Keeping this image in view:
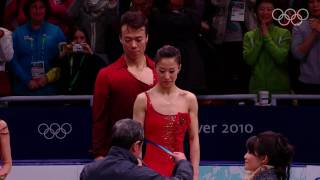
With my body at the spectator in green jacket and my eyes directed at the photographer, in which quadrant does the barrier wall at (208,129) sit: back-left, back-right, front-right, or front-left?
front-left

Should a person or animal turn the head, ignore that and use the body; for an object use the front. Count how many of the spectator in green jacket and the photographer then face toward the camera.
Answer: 2

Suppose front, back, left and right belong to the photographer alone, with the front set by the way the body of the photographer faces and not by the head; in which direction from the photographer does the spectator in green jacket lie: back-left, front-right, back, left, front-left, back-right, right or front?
left

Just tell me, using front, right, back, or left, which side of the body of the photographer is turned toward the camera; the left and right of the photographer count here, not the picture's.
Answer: front

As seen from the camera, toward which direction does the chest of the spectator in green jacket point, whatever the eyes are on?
toward the camera

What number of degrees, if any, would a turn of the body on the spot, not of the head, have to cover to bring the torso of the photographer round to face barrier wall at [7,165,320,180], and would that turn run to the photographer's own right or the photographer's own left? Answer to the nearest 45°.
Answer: approximately 45° to the photographer's own left
